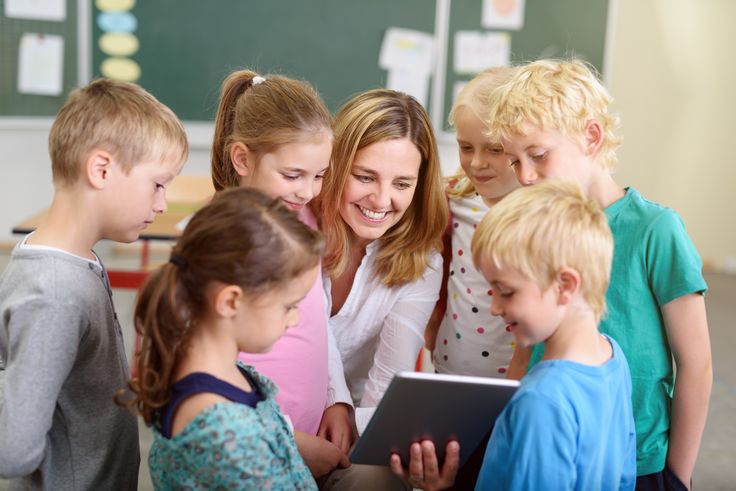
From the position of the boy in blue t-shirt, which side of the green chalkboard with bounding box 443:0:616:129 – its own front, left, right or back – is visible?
front

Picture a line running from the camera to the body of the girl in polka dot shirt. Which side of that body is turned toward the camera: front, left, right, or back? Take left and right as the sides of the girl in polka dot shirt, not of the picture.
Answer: front

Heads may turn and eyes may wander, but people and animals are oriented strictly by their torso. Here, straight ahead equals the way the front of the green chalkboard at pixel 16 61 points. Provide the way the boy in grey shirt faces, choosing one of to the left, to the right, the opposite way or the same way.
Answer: to the left

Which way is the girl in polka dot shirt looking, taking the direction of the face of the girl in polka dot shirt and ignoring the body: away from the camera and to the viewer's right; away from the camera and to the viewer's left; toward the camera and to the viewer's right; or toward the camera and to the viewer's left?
toward the camera and to the viewer's left

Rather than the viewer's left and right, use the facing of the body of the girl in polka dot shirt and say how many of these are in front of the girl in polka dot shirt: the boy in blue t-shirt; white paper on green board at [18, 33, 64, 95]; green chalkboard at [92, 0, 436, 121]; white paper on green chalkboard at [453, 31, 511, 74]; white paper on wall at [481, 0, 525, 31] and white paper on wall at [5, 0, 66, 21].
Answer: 1

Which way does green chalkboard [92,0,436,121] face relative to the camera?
toward the camera

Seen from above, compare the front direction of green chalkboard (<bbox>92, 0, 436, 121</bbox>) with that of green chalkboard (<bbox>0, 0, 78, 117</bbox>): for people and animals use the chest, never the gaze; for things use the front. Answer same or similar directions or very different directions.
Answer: same or similar directions

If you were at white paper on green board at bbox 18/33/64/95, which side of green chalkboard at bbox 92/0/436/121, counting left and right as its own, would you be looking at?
right

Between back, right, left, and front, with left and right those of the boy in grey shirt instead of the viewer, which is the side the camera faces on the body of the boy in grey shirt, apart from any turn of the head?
right

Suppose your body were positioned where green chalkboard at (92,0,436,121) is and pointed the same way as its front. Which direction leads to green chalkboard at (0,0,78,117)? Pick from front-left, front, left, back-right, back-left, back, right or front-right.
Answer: right

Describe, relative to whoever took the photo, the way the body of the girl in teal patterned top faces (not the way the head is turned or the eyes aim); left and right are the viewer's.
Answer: facing to the right of the viewer

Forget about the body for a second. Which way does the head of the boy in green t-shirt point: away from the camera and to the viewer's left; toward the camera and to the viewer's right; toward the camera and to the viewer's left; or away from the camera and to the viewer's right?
toward the camera and to the viewer's left

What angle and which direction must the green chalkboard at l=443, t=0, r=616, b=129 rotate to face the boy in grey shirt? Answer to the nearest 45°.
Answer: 0° — it already faces them

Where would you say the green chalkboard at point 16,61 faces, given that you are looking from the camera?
facing the viewer

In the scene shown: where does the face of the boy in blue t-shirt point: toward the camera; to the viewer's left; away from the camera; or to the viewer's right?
to the viewer's left

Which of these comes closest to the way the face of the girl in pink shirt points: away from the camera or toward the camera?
toward the camera
